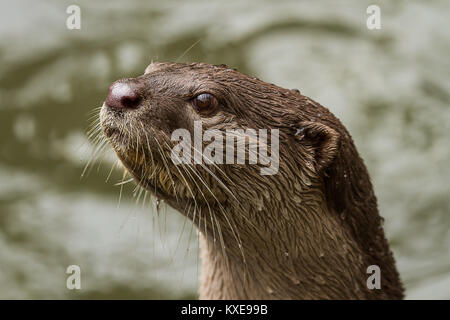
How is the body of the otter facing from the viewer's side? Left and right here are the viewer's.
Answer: facing to the left of the viewer
